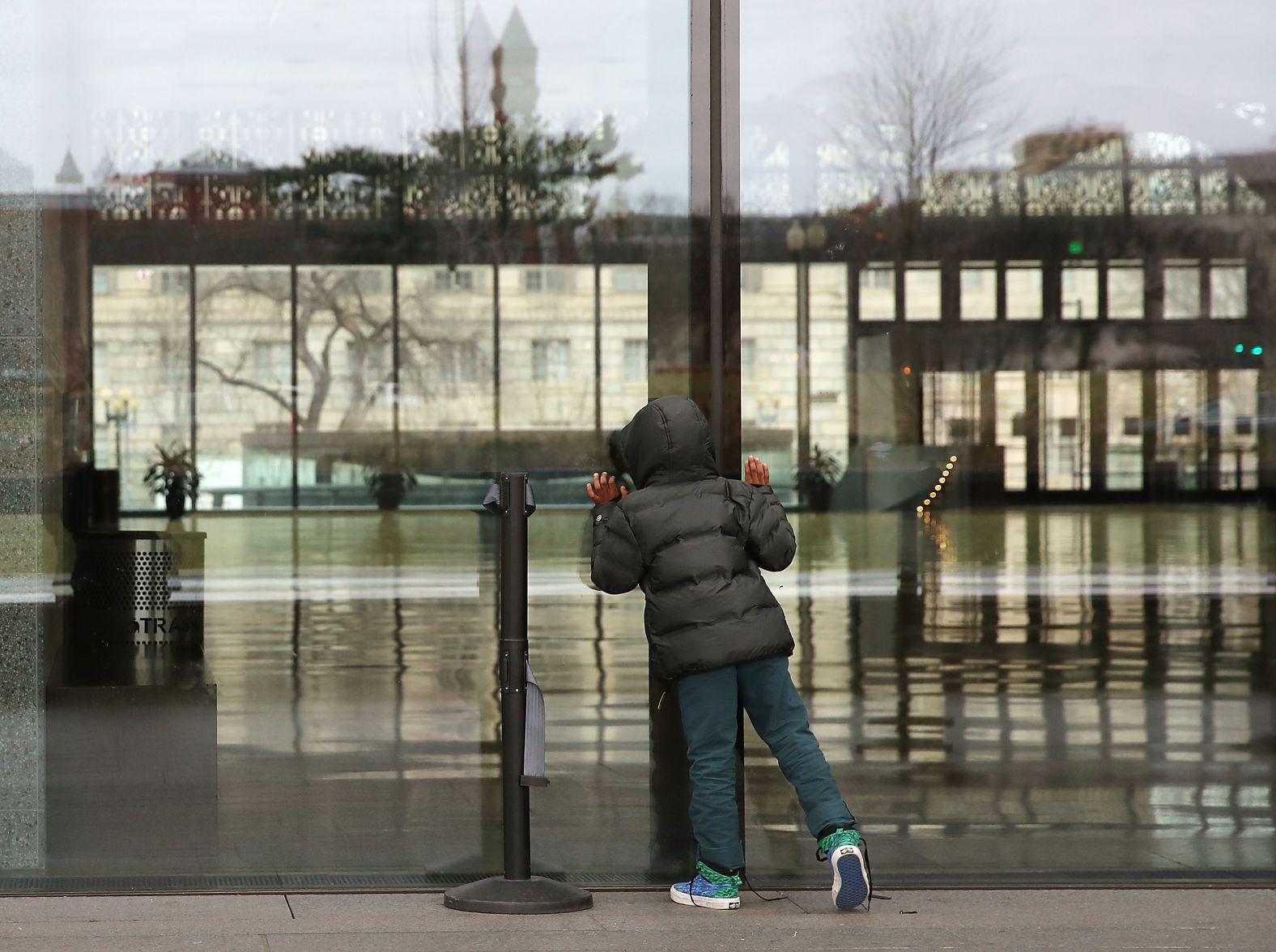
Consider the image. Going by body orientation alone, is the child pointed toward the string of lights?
yes

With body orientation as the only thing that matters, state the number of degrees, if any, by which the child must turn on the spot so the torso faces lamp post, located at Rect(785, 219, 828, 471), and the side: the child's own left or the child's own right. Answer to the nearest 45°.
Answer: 0° — they already face it

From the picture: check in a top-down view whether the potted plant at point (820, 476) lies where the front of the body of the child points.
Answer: yes

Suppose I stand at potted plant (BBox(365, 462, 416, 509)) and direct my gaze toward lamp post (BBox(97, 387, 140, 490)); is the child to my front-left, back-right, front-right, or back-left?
back-left

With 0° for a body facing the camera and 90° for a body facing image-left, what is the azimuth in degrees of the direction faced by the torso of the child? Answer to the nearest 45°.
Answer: approximately 180°

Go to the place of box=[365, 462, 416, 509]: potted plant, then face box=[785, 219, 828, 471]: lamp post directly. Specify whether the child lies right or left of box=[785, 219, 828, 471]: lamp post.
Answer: right

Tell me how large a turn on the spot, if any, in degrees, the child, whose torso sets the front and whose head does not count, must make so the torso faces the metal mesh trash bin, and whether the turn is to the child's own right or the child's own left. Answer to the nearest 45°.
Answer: approximately 45° to the child's own left
